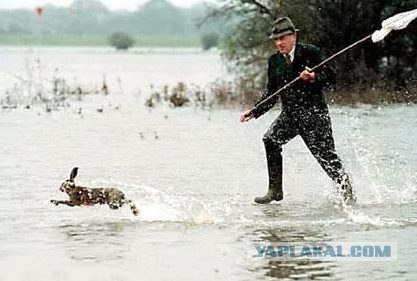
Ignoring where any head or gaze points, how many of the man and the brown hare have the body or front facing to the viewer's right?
0

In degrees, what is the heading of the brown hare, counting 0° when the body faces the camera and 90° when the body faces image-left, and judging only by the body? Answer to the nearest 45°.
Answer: approximately 90°

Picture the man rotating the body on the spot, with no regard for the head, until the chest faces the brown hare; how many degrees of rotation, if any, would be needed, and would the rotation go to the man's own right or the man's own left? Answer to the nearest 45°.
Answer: approximately 45° to the man's own right

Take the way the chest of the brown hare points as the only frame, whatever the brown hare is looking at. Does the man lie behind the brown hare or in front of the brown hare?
behind

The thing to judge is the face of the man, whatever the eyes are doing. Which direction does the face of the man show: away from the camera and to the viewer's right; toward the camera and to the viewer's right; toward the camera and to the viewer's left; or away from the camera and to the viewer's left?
toward the camera and to the viewer's left

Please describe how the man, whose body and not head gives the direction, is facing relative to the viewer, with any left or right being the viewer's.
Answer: facing the viewer and to the left of the viewer
